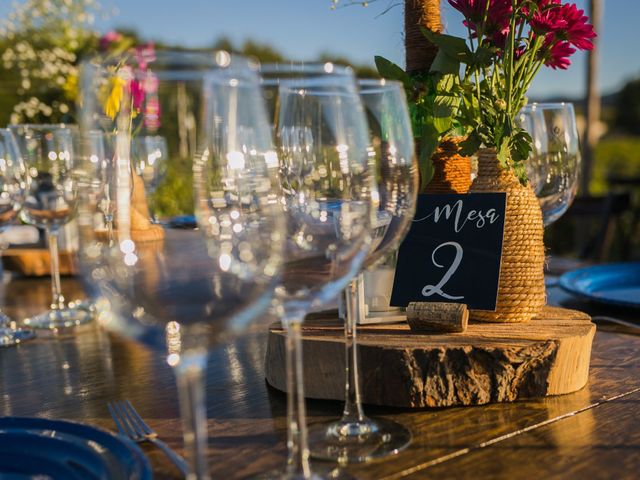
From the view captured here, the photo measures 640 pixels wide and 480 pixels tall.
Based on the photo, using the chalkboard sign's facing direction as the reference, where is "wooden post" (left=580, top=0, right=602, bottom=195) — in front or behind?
behind

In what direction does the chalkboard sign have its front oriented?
toward the camera

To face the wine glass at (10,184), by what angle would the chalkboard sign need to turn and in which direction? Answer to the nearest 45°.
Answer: approximately 90° to its right

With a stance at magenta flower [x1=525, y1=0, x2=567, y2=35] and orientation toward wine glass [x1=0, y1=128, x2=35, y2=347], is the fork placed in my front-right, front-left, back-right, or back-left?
front-left

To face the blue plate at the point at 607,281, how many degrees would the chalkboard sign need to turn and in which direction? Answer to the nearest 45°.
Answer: approximately 135° to its left

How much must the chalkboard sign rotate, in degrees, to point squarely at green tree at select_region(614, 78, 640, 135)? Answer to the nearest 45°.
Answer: approximately 180°

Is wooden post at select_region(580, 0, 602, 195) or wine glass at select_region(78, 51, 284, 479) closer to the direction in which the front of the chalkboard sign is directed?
the wine glass
